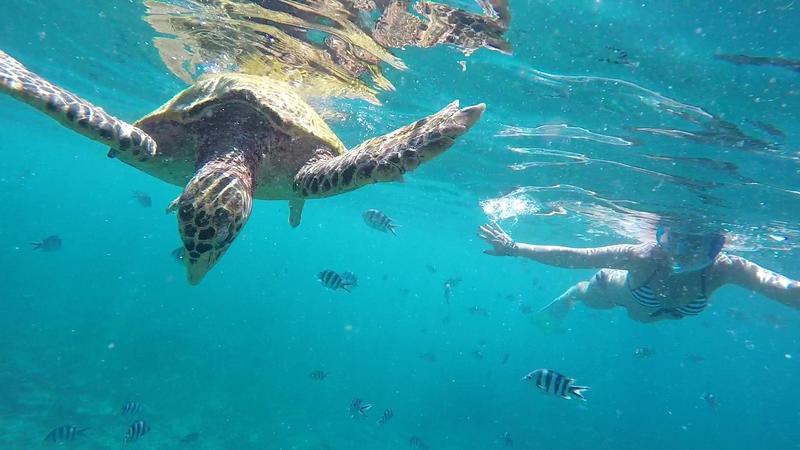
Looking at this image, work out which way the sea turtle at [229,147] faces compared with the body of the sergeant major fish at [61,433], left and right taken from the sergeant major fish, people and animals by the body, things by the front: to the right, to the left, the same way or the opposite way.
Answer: to the left

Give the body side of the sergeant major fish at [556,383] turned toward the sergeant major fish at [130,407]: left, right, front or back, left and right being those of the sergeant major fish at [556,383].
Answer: front

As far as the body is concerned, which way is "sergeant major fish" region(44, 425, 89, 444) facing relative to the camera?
to the viewer's left

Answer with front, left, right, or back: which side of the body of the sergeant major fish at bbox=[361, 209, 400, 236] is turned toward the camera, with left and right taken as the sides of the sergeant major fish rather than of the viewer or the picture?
left

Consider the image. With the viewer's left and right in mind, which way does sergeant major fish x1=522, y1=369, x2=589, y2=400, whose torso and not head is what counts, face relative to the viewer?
facing to the left of the viewer
